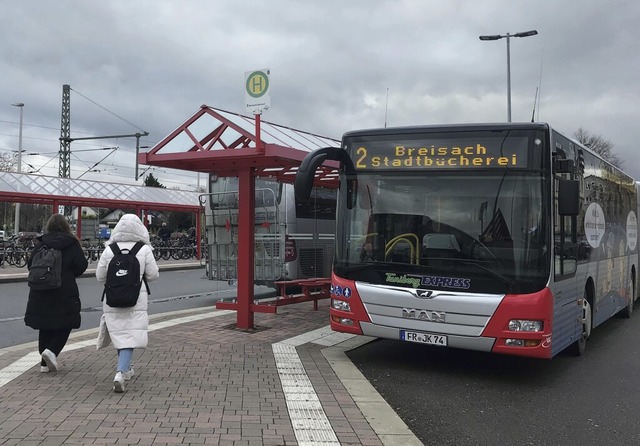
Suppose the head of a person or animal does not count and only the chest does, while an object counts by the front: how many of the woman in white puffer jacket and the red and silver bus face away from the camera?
1

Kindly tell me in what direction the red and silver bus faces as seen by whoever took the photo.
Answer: facing the viewer and to the left of the viewer

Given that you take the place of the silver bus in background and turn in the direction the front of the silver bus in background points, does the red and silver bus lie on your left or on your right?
on your right

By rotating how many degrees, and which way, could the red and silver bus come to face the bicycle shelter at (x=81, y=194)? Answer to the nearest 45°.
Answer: approximately 90° to its right

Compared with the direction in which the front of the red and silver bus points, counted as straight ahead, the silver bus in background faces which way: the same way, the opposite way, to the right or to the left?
the opposite way

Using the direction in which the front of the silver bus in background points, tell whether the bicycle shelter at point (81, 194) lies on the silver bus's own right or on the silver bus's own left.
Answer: on the silver bus's own left

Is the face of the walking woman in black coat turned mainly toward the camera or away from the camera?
away from the camera

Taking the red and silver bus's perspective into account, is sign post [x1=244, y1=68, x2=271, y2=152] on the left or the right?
on its right

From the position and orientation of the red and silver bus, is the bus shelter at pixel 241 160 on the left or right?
on its right

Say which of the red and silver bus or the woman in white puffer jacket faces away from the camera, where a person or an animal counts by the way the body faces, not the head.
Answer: the woman in white puffer jacket

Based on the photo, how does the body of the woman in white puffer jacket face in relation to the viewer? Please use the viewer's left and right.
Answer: facing away from the viewer

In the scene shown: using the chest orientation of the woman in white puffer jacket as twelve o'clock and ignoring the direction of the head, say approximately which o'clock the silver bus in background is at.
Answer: The silver bus in background is roughly at 1 o'clock from the woman in white puffer jacket.

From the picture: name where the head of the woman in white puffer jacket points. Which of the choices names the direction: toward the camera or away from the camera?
away from the camera

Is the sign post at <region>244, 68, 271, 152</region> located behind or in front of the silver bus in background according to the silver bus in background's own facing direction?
behind

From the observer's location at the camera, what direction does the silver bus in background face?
facing away from the viewer and to the right of the viewer
